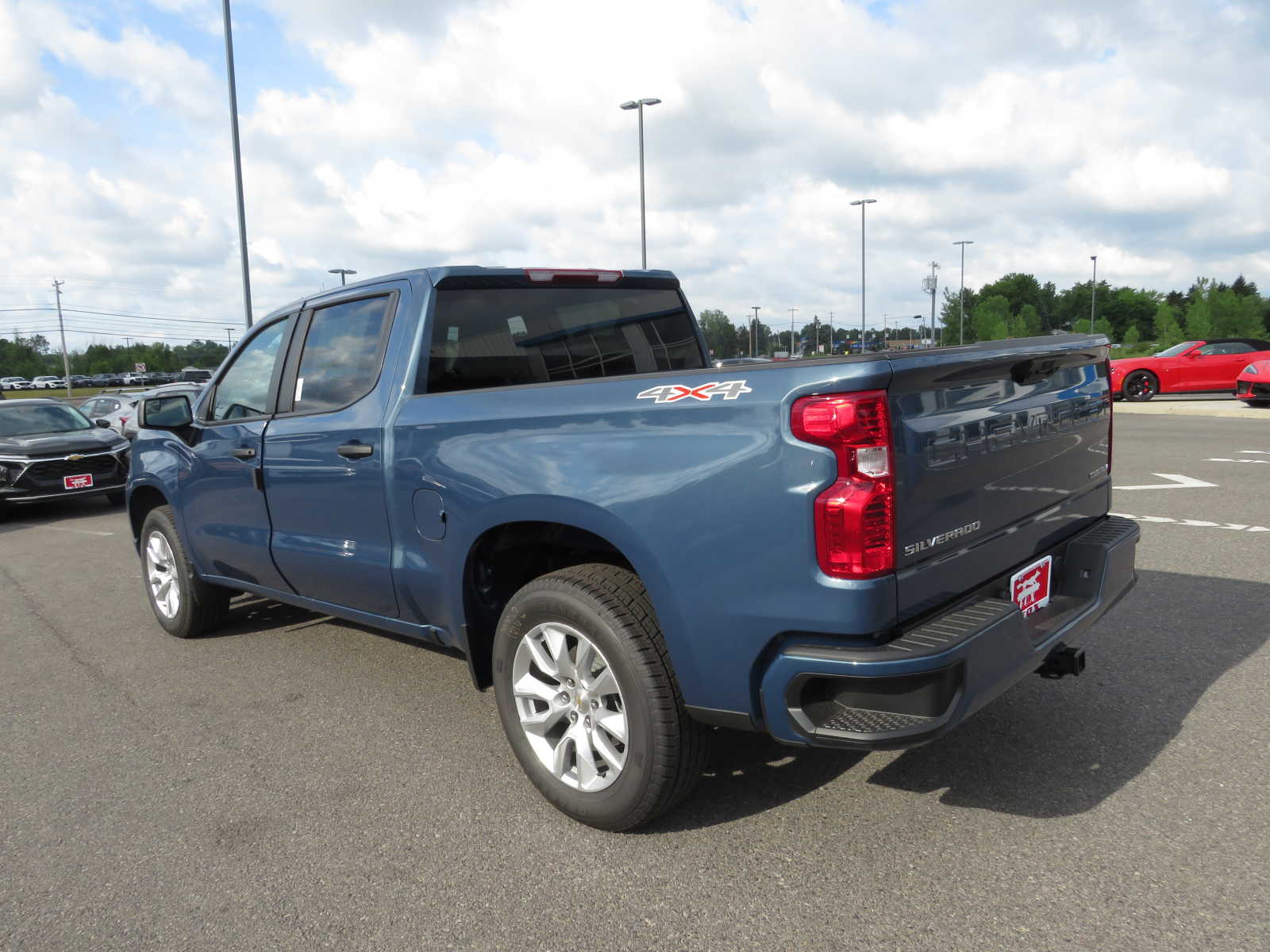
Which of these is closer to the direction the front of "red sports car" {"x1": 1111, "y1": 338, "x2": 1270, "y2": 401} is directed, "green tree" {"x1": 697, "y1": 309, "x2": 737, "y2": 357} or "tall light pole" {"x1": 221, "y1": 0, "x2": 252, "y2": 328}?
the tall light pole

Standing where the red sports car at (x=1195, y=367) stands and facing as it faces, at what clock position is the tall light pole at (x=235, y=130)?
The tall light pole is roughly at 11 o'clock from the red sports car.

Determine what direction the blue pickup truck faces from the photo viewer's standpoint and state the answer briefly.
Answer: facing away from the viewer and to the left of the viewer

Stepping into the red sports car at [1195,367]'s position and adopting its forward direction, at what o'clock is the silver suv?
The silver suv is roughly at 11 o'clock from the red sports car.

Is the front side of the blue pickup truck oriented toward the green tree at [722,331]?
no

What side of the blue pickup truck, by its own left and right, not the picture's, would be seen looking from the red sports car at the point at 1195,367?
right

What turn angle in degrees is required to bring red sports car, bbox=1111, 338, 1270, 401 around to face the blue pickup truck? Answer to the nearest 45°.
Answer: approximately 90° to its left

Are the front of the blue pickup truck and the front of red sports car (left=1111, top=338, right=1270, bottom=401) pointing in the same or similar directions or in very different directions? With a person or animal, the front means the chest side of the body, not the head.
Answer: same or similar directions

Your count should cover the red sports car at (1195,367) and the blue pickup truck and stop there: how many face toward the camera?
0

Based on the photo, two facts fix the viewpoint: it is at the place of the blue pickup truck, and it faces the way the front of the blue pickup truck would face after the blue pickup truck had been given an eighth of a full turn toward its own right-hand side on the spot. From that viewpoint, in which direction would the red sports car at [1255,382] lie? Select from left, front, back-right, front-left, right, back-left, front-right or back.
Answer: front-right

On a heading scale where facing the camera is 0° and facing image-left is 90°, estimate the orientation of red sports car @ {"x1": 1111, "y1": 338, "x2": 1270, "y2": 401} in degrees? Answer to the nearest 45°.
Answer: approximately 90°

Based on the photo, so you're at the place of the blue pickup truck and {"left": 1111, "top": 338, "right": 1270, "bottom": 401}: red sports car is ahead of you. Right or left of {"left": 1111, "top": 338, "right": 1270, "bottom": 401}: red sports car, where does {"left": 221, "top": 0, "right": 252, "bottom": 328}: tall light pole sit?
left
